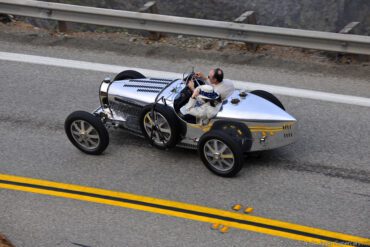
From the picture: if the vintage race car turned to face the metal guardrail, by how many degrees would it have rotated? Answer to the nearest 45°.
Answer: approximately 45° to its right

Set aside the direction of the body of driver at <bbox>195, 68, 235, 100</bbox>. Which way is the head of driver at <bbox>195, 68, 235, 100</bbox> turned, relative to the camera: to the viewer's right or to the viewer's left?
to the viewer's left

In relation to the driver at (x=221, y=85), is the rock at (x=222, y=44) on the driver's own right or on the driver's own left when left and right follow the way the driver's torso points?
on the driver's own right

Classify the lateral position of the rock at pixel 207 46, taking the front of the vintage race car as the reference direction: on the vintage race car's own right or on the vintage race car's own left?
on the vintage race car's own right

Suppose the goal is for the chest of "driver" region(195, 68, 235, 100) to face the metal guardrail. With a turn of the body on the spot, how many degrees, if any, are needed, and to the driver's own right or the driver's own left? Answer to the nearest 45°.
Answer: approximately 45° to the driver's own right

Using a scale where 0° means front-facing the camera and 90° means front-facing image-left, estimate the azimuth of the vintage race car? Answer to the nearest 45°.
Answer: approximately 135°

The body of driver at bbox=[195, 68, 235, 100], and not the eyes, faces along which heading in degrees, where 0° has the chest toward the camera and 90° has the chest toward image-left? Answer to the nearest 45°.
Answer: approximately 135°
